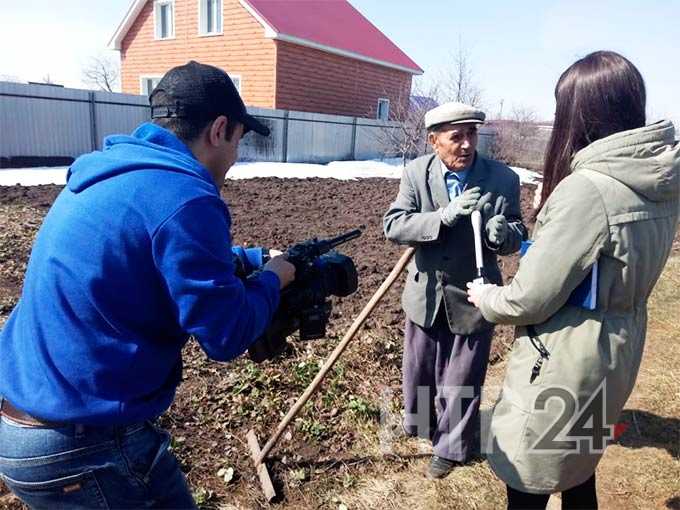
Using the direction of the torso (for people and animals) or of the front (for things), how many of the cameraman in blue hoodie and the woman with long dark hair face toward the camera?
0

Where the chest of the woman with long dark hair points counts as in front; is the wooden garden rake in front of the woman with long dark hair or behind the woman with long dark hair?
in front

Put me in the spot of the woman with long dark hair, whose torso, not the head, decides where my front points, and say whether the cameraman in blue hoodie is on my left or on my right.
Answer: on my left

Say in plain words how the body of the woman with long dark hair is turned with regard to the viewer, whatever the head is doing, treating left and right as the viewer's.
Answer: facing away from the viewer and to the left of the viewer

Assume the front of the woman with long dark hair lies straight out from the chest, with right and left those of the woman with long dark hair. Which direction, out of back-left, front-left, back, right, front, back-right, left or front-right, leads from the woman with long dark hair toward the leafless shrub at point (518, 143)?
front-right

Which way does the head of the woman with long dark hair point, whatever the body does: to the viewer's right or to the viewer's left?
to the viewer's left

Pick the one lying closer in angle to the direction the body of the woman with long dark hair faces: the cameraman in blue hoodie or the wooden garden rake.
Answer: the wooden garden rake

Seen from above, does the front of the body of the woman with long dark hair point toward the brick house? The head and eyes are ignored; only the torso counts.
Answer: yes

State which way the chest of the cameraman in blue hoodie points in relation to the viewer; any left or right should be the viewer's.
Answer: facing away from the viewer and to the right of the viewer

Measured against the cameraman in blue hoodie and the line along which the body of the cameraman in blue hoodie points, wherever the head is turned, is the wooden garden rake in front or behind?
in front

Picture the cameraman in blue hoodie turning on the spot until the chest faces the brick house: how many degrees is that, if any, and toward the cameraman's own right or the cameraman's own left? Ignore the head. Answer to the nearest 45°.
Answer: approximately 45° to the cameraman's own left

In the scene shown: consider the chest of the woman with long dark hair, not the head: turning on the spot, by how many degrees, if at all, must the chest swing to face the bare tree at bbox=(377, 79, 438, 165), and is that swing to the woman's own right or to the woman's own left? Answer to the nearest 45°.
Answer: approximately 45° to the woman's own right
